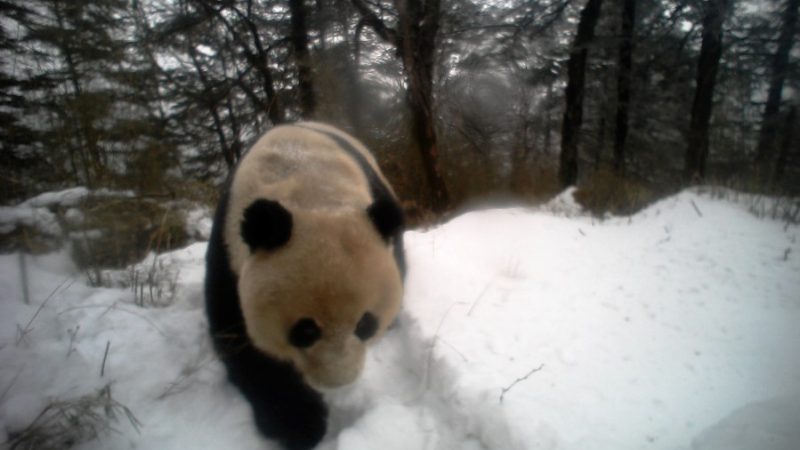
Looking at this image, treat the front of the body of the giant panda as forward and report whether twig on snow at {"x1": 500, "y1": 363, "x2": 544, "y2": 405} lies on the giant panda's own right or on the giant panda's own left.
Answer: on the giant panda's own left

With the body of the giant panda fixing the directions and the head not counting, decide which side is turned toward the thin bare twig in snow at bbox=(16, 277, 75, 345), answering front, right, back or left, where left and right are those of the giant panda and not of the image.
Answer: right

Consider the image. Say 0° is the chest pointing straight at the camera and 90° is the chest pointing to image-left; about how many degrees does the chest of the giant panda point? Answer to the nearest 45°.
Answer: approximately 0°

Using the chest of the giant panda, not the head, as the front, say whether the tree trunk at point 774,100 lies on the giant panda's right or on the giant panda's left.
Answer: on the giant panda's left

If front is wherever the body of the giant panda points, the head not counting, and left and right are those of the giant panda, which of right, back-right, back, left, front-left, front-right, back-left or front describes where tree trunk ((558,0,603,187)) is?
back-left

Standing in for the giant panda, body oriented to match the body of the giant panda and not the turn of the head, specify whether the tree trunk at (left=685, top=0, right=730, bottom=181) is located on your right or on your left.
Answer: on your left

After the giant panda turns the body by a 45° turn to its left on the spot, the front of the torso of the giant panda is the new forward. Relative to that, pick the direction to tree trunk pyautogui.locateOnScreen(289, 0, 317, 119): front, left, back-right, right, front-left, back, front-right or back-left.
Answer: back-left

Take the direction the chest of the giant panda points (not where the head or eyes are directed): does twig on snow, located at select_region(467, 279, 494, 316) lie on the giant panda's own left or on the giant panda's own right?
on the giant panda's own left
